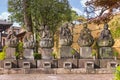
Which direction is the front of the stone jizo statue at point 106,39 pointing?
toward the camera

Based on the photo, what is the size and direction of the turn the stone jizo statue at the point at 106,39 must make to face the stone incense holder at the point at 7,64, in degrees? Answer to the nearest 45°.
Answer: approximately 90° to its right

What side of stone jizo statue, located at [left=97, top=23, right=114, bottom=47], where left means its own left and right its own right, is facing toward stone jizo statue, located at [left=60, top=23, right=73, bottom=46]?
right

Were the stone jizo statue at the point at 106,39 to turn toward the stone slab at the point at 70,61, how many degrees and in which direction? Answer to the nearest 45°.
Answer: approximately 90° to its right
